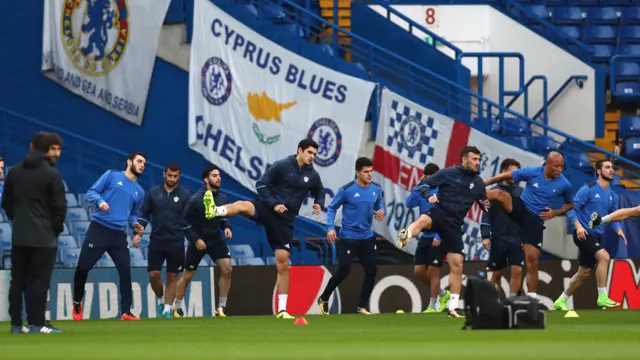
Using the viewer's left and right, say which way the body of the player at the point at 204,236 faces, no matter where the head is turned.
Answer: facing the viewer and to the right of the viewer

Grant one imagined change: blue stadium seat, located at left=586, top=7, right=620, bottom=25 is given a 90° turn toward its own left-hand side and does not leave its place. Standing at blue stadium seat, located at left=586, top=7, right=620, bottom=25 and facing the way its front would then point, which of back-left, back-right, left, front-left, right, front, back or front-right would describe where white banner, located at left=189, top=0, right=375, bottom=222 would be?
back-right

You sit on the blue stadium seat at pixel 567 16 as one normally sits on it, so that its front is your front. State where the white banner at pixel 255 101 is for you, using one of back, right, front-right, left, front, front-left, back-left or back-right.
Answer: front-right

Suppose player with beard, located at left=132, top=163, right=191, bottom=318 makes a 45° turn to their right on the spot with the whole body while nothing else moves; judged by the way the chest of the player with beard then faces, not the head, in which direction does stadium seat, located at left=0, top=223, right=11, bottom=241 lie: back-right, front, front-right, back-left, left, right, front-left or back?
right

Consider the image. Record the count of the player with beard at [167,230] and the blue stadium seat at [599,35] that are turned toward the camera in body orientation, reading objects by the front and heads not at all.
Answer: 2

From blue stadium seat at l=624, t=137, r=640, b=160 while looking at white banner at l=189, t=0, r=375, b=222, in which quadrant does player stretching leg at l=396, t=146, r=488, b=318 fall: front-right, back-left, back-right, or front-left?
front-left

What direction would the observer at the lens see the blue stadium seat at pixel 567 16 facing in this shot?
facing the viewer

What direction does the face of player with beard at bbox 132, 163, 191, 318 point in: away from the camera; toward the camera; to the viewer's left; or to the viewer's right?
toward the camera

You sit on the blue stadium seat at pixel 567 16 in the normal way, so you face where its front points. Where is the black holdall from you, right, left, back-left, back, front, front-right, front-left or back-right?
front

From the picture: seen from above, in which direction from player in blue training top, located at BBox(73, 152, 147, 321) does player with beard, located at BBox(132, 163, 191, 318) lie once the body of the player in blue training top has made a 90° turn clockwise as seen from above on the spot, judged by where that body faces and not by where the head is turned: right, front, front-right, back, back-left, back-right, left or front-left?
back

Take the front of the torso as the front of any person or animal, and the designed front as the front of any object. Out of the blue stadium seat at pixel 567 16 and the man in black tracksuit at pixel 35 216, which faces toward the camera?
the blue stadium seat

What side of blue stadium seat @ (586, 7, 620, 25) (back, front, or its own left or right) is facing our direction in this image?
front

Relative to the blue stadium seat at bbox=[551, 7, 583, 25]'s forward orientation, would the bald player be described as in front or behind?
in front
